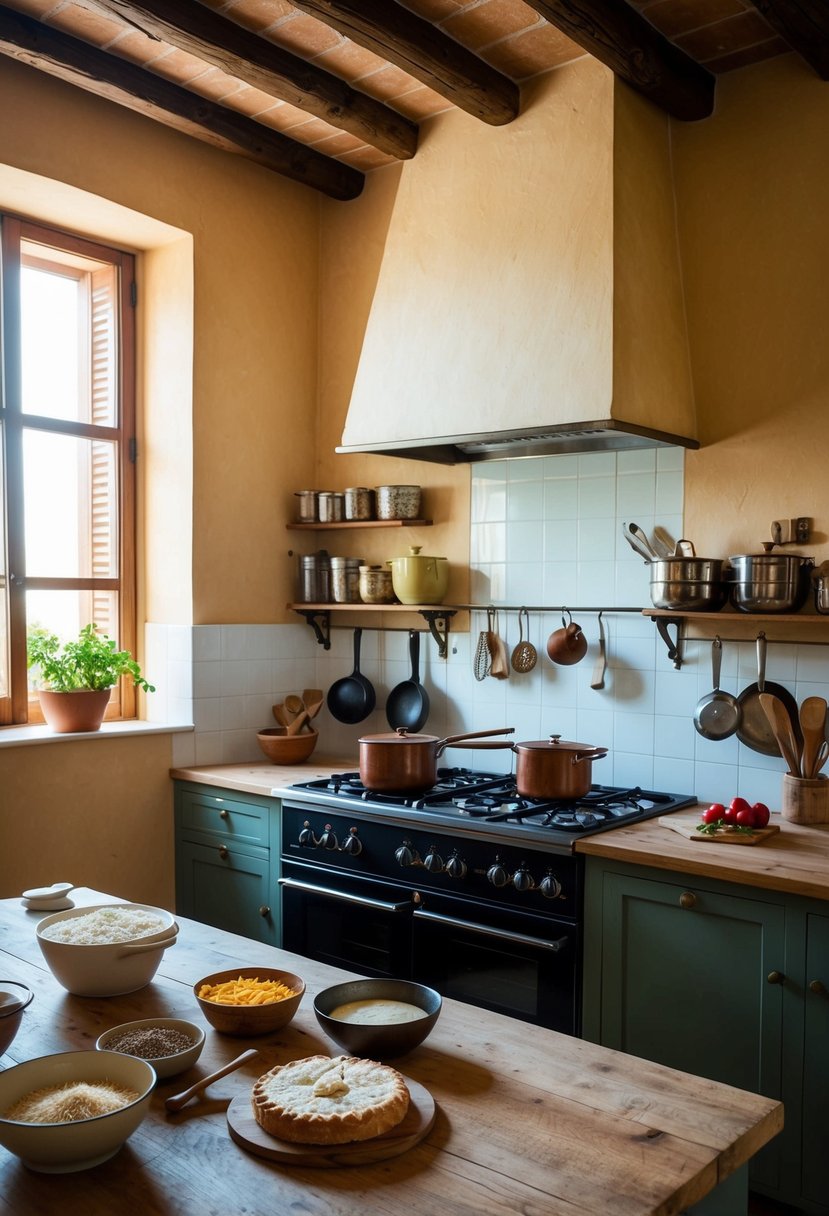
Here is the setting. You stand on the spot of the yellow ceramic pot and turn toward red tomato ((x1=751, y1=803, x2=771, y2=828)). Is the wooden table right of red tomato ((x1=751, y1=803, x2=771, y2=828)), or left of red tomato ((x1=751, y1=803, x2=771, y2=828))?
right

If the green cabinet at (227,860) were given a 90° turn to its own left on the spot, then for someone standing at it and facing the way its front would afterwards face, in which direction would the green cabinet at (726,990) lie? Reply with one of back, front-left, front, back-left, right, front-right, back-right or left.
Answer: front

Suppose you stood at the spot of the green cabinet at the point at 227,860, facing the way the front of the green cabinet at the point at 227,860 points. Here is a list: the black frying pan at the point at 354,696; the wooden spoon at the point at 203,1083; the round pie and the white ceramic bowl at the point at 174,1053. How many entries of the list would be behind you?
1

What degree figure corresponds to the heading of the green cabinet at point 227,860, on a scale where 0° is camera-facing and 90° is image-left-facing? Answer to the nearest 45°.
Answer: approximately 45°

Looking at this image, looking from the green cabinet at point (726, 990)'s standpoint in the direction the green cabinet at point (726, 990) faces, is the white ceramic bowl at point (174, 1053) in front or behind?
in front

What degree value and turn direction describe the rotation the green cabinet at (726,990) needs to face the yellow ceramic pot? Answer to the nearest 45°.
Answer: approximately 90° to its right

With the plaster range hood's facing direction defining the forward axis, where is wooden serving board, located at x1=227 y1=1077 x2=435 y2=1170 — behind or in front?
in front

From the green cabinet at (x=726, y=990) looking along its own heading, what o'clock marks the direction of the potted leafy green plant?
The potted leafy green plant is roughly at 2 o'clock from the green cabinet.

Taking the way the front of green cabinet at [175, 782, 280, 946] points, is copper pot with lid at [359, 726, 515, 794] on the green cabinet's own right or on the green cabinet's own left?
on the green cabinet's own left

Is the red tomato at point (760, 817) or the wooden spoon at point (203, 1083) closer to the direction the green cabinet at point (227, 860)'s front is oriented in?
the wooden spoon

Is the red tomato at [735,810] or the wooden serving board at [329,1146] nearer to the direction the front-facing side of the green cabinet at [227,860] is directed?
the wooden serving board

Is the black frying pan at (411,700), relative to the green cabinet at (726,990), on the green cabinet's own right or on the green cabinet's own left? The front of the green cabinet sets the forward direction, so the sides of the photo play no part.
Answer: on the green cabinet's own right

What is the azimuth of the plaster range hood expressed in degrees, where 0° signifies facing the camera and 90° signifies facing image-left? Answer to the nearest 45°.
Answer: approximately 45°

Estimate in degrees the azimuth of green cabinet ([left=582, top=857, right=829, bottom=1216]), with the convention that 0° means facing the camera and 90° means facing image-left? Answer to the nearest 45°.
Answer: approximately 45°
